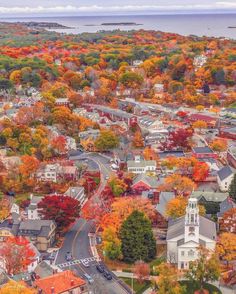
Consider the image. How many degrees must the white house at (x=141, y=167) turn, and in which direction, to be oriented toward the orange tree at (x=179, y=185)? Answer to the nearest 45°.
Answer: approximately 45° to its left

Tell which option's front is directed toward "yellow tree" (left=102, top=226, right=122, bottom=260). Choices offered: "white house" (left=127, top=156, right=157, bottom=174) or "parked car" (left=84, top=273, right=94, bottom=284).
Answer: the white house

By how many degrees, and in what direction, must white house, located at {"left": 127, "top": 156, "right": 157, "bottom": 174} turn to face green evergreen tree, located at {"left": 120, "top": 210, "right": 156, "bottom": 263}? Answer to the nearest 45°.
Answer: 0° — it already faces it

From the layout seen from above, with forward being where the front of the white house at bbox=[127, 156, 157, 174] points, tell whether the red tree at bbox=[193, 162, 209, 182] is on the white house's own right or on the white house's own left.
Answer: on the white house's own left

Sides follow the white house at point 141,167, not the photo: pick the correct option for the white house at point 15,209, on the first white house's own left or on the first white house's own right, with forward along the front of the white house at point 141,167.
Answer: on the first white house's own right

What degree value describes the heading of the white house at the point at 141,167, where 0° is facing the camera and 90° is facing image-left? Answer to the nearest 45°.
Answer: approximately 0°

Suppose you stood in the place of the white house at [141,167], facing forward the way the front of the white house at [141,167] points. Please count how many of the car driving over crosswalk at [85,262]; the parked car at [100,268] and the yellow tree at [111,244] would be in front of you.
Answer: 3
